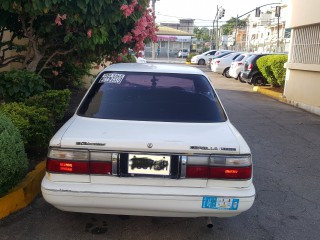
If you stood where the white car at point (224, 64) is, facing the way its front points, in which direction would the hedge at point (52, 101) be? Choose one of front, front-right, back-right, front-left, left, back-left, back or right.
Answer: back-right

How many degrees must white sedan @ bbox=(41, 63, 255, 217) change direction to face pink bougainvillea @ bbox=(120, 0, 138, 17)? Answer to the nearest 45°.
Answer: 0° — it already faces it

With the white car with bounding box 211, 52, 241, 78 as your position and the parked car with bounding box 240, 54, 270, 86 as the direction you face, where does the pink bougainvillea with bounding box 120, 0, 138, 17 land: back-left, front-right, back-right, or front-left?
front-right

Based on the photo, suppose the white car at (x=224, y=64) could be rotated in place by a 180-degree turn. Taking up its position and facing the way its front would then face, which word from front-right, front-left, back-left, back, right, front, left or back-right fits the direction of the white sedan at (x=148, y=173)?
front-left

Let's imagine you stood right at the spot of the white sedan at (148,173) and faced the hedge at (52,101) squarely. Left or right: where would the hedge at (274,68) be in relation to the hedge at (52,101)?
right

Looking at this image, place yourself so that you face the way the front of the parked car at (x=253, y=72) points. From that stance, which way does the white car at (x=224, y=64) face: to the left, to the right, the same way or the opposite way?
the same way

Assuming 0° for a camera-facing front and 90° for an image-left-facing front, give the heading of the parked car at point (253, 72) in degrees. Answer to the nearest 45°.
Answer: approximately 225°

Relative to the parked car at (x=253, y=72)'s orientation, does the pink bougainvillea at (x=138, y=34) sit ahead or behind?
behind

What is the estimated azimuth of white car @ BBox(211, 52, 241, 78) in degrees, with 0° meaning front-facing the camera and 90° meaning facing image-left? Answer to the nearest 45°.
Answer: approximately 225°

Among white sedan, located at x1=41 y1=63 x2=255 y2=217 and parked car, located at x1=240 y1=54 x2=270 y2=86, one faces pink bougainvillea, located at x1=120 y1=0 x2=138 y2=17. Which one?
the white sedan

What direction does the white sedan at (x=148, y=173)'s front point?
away from the camera

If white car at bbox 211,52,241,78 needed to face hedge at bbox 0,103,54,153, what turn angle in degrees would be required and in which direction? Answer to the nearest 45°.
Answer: approximately 135° to its right
